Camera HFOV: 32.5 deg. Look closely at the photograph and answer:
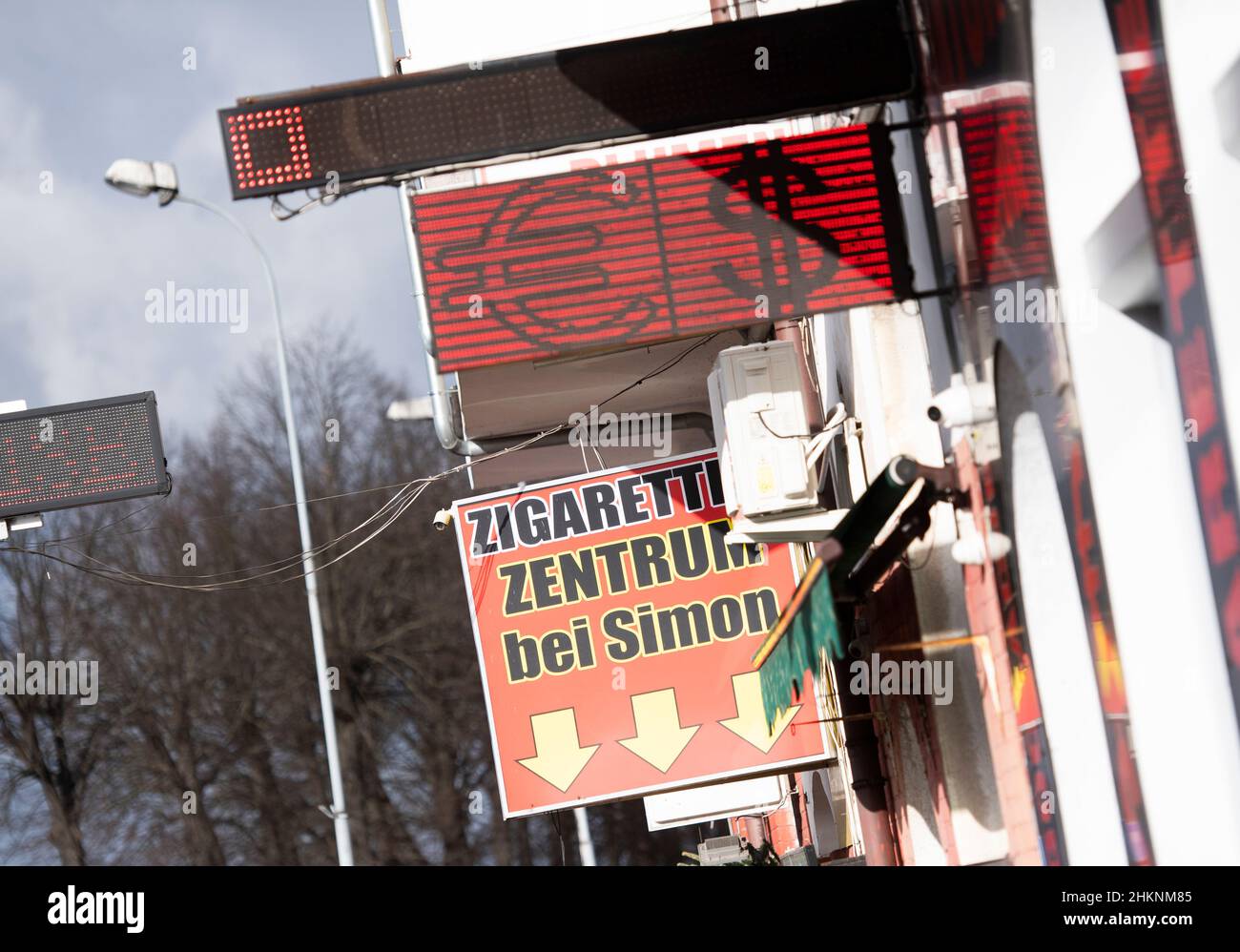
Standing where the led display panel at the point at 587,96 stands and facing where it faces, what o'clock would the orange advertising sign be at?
The orange advertising sign is roughly at 6 o'clock from the led display panel.

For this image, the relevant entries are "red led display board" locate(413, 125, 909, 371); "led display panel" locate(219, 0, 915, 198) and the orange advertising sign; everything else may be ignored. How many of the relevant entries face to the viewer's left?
0

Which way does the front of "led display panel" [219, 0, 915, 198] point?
toward the camera

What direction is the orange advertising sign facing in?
toward the camera
